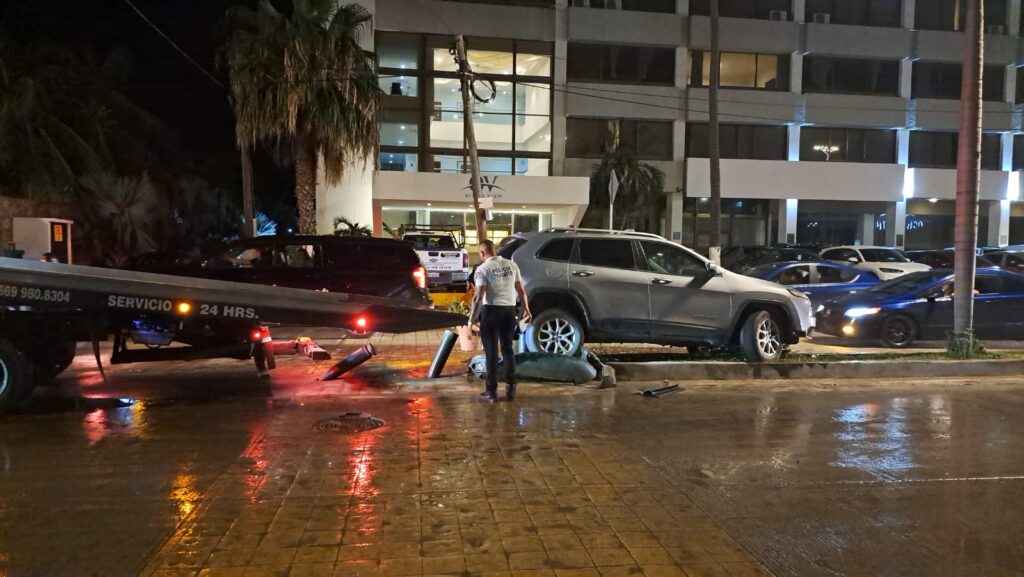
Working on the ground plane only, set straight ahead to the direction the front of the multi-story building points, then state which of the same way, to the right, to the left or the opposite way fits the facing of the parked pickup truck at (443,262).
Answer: the opposite way

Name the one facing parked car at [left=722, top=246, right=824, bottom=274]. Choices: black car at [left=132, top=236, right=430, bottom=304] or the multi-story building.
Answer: the multi-story building

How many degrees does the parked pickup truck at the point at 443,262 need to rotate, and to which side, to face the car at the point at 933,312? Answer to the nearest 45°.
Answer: approximately 135° to its right

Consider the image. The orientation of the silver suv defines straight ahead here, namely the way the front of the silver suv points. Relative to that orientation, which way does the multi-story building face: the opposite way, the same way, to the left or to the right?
to the right

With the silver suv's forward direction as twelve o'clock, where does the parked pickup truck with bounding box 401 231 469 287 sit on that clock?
The parked pickup truck is roughly at 8 o'clock from the silver suv.

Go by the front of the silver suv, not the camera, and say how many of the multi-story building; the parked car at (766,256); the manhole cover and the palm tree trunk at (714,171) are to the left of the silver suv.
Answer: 3

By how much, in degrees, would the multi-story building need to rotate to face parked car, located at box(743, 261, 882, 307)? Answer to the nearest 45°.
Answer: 0° — it already faces it

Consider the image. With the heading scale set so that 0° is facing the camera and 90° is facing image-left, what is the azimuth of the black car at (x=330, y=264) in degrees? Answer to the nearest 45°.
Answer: approximately 90°

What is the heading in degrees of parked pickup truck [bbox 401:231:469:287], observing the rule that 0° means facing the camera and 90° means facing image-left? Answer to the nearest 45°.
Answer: approximately 180°

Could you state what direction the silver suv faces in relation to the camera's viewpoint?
facing to the right of the viewer

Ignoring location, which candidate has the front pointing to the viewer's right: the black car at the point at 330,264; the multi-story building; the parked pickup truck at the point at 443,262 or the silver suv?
the silver suv

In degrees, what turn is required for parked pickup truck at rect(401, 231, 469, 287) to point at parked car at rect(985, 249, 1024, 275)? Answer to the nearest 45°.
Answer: approximately 90° to its right

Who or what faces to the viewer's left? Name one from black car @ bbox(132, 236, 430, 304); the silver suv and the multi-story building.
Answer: the black car
